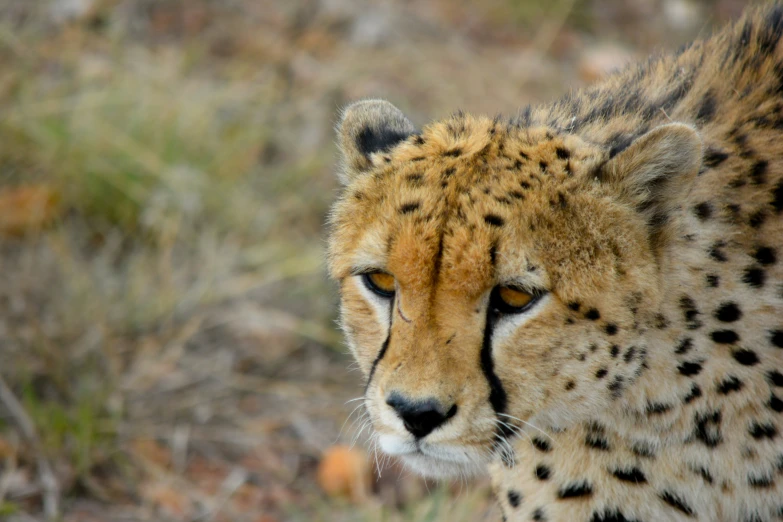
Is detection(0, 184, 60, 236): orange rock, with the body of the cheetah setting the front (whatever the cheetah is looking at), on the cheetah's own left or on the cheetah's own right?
on the cheetah's own right

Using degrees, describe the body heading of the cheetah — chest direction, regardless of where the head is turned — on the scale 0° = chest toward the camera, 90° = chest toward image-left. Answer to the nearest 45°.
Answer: approximately 45°
